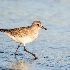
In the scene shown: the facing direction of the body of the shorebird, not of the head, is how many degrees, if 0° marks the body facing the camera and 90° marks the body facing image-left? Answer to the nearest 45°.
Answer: approximately 270°
